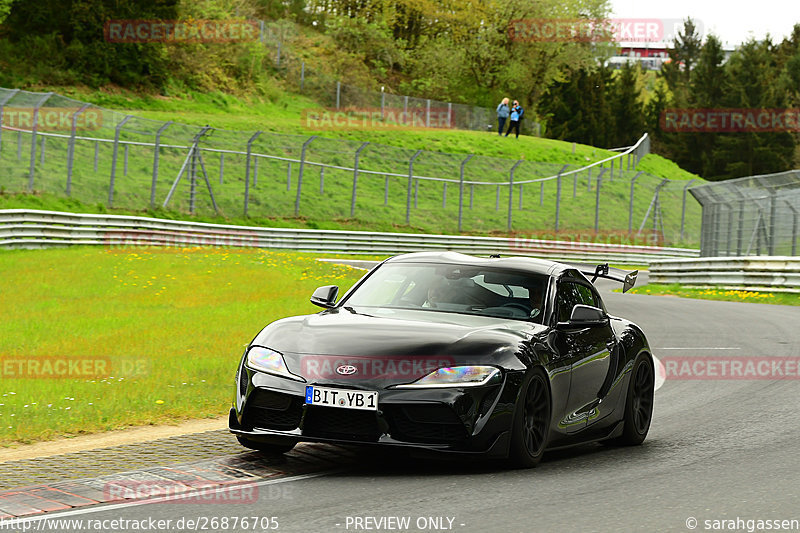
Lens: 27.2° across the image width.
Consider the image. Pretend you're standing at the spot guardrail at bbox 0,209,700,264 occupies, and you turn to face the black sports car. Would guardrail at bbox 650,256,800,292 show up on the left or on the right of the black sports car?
left

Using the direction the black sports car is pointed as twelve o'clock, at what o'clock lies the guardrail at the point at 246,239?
The guardrail is roughly at 4 o'clock from the black sports car.

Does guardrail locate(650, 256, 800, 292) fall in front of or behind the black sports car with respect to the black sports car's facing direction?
behind

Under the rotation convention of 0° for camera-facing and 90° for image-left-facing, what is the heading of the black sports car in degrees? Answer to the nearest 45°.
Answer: approximately 45°

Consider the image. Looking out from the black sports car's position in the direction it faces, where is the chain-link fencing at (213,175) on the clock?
The chain-link fencing is roughly at 4 o'clock from the black sports car.

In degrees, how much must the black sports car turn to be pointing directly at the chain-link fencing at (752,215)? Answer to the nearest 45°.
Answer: approximately 135° to its right
